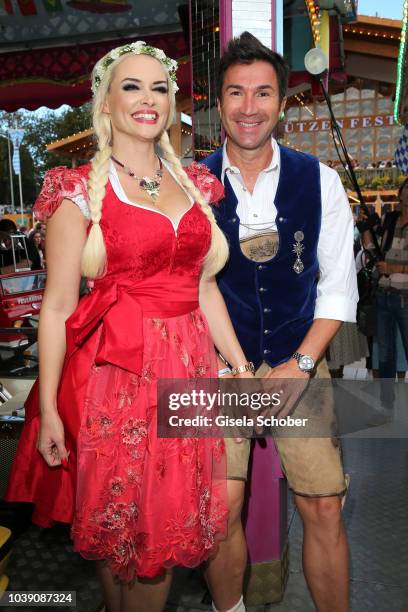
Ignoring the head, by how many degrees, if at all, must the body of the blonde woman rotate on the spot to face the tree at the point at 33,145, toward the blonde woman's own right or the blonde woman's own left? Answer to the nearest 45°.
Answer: approximately 135° to the blonde woman's own left

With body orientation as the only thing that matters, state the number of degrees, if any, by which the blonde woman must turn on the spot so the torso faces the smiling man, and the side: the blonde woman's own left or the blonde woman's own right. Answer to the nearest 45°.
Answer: approximately 90° to the blonde woman's own left

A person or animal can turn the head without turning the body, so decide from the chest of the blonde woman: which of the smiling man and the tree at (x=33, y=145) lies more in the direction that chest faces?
the smiling man

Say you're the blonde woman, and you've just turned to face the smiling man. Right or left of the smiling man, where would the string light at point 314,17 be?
left

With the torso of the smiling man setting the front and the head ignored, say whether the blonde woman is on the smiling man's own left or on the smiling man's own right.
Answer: on the smiling man's own right

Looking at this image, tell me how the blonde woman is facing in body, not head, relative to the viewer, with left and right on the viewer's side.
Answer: facing the viewer and to the right of the viewer

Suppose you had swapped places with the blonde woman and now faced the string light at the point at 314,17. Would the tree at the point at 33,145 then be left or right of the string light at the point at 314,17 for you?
left

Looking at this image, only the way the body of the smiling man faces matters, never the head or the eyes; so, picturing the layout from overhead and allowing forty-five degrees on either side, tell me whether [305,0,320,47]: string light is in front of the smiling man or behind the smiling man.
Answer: behind

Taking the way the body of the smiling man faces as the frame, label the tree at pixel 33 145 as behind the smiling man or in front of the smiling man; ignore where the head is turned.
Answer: behind

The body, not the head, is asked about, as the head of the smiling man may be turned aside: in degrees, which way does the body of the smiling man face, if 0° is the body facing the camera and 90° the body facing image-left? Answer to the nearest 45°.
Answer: approximately 0°

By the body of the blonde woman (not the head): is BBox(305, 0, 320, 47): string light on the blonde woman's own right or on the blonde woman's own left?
on the blonde woman's own left

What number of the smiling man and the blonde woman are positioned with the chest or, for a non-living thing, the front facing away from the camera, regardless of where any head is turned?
0
